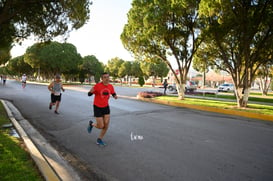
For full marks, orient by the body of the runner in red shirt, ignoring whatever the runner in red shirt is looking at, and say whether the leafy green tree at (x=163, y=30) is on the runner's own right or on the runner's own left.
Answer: on the runner's own left

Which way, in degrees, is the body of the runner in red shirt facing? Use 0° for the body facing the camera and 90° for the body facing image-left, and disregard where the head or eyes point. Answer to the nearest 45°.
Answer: approximately 315°

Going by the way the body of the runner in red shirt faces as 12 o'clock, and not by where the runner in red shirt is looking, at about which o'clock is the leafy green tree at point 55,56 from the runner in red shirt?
The leafy green tree is roughly at 7 o'clock from the runner in red shirt.

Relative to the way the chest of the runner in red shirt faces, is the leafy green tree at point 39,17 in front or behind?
behind

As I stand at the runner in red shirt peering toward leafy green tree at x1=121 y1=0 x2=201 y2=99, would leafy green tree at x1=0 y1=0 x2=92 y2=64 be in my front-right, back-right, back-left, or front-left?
front-left

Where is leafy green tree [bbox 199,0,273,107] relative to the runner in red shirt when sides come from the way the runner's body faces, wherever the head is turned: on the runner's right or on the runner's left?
on the runner's left
